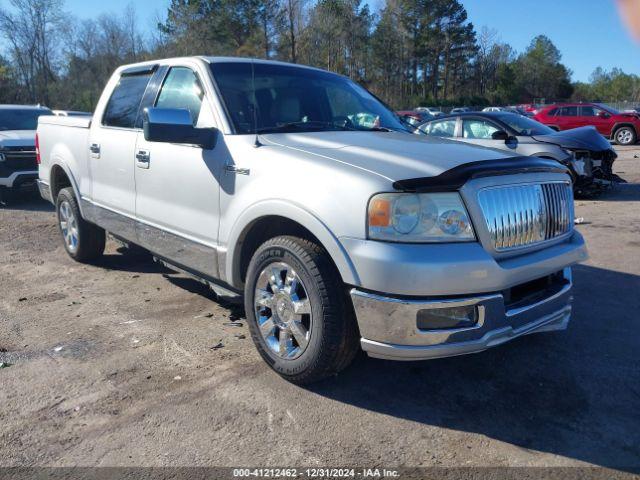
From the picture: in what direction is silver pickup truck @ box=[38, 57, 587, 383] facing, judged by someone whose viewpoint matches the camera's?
facing the viewer and to the right of the viewer

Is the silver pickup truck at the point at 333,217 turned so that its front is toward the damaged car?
no

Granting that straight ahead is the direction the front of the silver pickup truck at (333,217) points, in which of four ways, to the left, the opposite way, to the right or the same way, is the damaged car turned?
the same way

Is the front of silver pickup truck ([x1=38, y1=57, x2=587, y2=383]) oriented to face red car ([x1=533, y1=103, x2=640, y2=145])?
no

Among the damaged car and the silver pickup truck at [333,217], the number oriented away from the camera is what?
0

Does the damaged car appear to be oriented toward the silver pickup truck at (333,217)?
no
